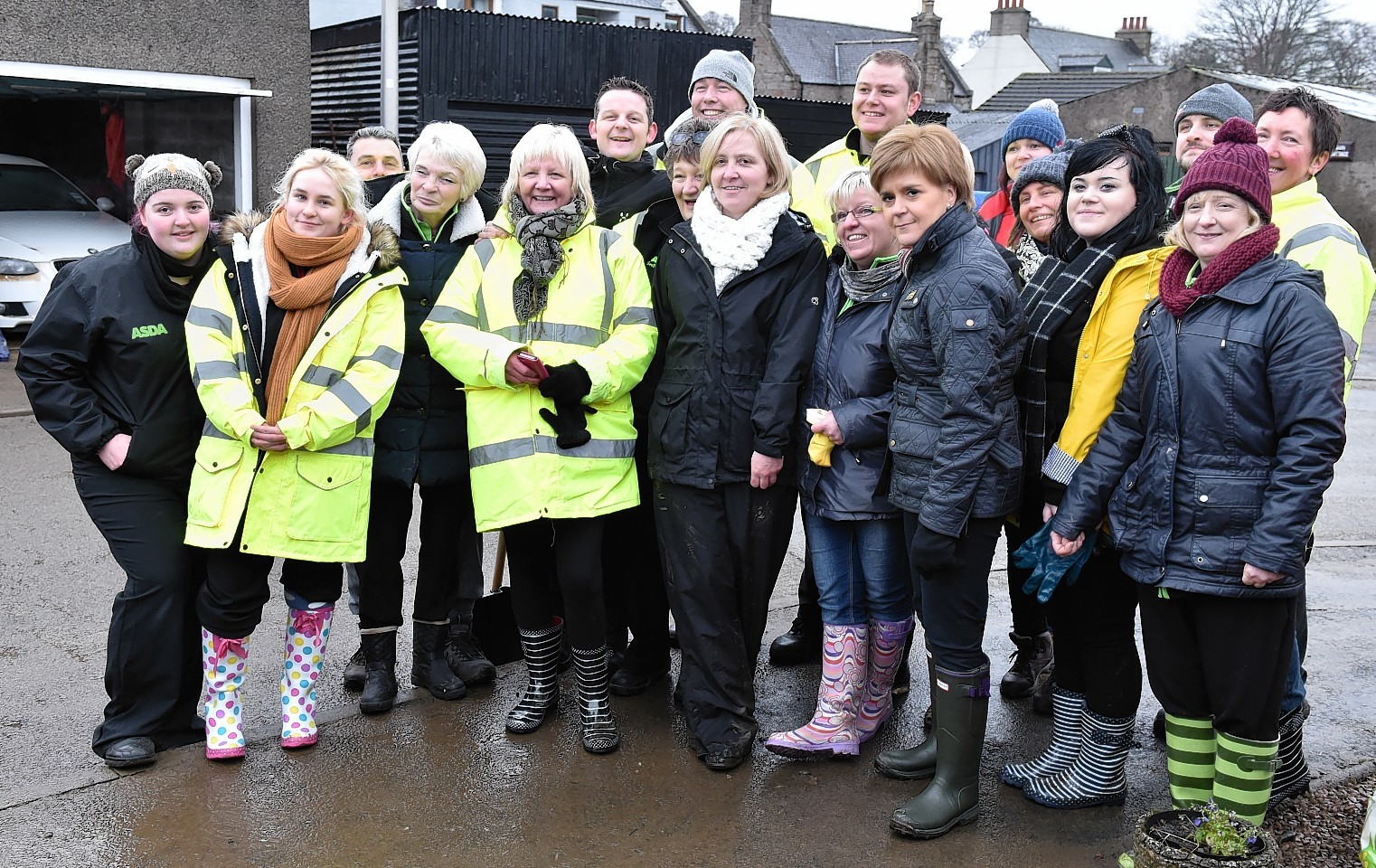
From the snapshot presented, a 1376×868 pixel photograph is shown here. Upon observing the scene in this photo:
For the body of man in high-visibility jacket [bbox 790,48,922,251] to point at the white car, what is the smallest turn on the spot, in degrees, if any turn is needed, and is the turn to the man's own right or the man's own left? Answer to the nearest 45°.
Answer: approximately 90° to the man's own right

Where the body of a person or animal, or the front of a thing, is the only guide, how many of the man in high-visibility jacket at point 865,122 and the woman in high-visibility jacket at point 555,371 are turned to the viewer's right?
0

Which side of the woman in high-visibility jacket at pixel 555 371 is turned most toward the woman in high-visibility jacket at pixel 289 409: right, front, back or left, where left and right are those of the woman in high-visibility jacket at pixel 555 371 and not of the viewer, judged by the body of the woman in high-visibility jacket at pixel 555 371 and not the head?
right

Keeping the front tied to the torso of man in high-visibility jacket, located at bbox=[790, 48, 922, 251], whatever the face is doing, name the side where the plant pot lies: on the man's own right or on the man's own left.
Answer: on the man's own left

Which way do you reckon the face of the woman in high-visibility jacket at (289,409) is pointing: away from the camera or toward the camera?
toward the camera

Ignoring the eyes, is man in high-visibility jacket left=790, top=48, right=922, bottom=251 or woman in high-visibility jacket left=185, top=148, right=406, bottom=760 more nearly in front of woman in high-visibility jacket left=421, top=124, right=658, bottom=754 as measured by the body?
the woman in high-visibility jacket

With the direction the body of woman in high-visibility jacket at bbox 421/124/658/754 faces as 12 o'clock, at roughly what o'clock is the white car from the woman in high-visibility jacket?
The white car is roughly at 5 o'clock from the woman in high-visibility jacket.

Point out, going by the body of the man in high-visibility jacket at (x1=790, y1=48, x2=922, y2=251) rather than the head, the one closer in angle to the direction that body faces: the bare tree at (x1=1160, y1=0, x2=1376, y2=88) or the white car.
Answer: the white car

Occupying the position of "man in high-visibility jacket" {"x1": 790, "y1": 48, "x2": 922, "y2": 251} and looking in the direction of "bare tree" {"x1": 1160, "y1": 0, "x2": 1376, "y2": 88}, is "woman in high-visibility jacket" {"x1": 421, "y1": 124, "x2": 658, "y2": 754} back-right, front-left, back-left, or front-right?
back-left

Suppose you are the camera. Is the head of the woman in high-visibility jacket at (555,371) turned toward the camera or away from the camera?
toward the camera

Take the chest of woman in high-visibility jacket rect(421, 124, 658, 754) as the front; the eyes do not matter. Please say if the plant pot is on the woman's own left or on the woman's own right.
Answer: on the woman's own left

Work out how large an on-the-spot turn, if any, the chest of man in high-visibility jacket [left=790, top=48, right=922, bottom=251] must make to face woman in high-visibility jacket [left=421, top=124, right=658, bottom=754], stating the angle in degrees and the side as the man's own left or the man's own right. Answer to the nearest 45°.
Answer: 0° — they already face them

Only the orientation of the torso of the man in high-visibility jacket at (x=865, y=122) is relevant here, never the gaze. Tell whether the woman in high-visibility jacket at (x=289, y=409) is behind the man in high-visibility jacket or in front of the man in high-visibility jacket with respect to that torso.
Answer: in front

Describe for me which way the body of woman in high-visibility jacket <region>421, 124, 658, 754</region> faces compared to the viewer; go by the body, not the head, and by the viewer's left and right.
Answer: facing the viewer

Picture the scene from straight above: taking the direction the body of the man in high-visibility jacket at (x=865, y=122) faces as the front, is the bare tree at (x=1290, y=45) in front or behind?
behind
